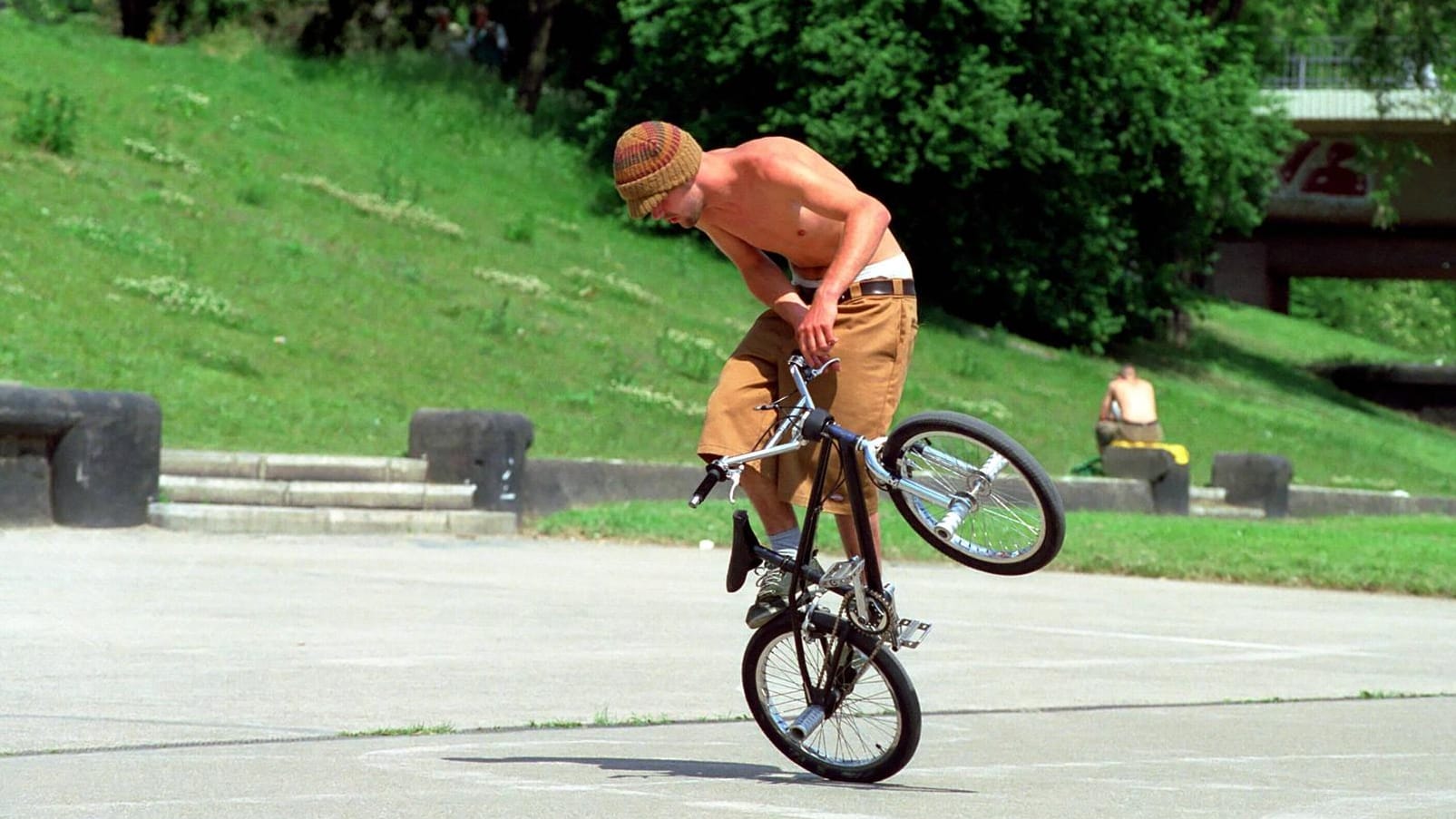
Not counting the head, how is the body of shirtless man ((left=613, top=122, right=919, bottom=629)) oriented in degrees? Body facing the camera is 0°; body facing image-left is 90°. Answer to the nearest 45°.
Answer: approximately 45°

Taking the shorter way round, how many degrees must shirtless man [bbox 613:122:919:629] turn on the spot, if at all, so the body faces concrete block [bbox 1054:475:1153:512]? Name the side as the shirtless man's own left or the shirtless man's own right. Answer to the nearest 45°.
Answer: approximately 135° to the shirtless man's own right

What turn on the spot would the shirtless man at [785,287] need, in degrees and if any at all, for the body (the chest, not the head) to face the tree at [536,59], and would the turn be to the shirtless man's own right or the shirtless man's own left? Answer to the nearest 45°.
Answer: approximately 135° to the shirtless man's own right

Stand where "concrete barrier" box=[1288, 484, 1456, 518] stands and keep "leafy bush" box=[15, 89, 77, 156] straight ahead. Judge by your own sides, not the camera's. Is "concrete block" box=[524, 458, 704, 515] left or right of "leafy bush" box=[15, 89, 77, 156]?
left

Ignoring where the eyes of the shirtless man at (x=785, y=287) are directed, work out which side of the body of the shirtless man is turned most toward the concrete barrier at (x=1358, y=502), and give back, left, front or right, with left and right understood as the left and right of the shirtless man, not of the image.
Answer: back

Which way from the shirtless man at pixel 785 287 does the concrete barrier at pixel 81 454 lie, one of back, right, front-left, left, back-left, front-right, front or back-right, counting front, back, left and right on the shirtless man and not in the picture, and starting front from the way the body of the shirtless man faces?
right
